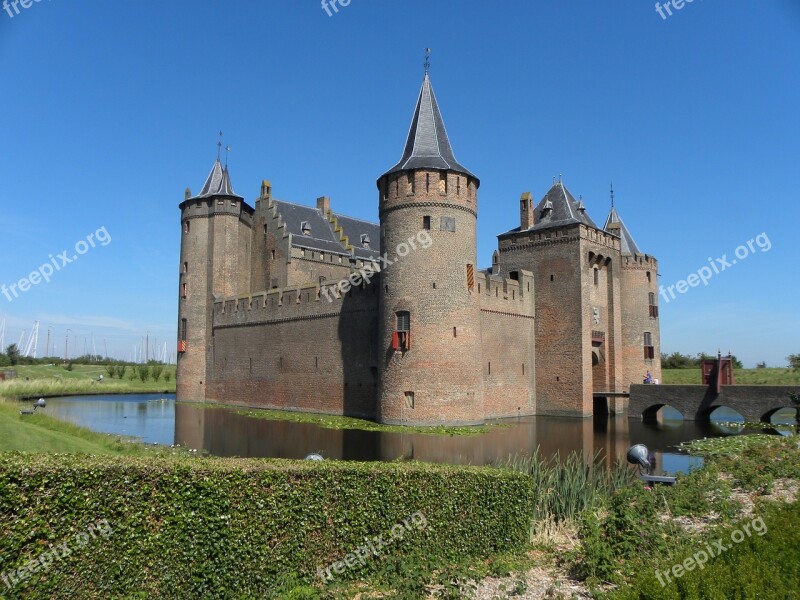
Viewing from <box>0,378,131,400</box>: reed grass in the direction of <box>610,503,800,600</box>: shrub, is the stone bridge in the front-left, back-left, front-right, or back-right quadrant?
front-left

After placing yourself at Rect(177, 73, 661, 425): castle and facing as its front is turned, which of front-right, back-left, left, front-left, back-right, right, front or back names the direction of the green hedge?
front-right

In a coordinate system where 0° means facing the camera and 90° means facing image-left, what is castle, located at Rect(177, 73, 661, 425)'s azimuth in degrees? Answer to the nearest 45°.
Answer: approximately 315°

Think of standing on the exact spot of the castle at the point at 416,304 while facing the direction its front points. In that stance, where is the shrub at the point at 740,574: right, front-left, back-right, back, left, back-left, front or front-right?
front-right

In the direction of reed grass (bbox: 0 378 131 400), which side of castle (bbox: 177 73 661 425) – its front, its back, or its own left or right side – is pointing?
back

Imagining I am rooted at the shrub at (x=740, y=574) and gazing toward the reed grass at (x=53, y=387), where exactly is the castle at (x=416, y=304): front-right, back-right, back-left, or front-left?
front-right

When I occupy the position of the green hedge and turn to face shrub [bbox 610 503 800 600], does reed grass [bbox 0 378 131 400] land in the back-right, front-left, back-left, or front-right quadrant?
back-left

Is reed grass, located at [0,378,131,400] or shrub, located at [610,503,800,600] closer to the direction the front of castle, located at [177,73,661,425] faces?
the shrub

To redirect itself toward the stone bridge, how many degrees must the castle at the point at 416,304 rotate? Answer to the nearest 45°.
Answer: approximately 45° to its left

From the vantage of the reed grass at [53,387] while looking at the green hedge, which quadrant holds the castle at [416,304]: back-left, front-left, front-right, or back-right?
front-left

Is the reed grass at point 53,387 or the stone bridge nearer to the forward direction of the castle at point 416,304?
the stone bridge
